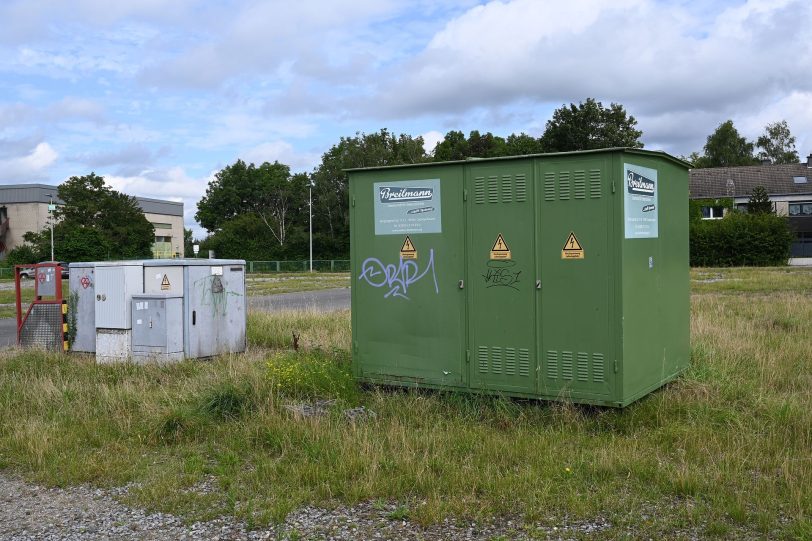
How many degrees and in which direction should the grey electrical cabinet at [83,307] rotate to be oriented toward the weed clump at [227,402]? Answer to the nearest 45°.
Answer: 0° — it already faces it

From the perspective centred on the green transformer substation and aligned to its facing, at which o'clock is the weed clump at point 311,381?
The weed clump is roughly at 2 o'clock from the green transformer substation.

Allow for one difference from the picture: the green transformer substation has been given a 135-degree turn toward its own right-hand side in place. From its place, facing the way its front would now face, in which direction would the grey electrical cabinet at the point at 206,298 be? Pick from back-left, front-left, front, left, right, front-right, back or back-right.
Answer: front-left

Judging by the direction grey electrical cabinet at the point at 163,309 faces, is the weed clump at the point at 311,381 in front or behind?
in front

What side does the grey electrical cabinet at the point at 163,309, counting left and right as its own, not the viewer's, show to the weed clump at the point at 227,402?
front

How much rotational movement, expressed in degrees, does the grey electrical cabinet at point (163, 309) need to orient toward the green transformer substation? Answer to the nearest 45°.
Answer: approximately 45° to its left

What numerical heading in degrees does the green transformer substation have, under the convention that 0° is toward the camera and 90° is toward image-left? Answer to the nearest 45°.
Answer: approximately 45°

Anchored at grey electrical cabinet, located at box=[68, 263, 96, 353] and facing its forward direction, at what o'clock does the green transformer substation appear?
The green transformer substation is roughly at 11 o'clock from the grey electrical cabinet.

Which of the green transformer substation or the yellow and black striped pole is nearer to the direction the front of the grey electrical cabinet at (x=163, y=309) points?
the green transformer substation

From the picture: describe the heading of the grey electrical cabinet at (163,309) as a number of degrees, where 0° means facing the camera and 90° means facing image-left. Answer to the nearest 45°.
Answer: approximately 0°

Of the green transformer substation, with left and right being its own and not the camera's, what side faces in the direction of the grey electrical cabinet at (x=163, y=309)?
right
